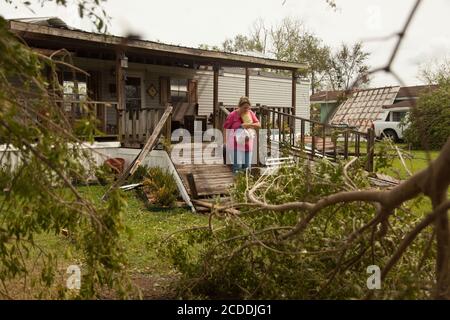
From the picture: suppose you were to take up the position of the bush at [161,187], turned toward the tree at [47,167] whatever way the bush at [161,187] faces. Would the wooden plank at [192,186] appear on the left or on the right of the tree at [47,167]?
left

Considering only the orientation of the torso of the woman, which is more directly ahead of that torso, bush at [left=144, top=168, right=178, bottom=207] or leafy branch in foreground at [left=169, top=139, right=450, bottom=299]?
the leafy branch in foreground

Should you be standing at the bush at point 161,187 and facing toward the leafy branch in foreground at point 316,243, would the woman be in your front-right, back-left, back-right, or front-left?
back-left

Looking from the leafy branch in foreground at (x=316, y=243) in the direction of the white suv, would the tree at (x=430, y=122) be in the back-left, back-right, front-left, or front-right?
front-right

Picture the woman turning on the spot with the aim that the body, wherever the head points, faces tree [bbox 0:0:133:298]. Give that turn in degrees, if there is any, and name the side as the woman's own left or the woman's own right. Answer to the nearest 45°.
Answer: approximately 45° to the woman's own right

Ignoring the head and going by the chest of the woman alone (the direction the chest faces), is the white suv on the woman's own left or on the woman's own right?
on the woman's own left

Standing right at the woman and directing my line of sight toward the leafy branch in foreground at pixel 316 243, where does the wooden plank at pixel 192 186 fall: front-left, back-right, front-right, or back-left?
front-right

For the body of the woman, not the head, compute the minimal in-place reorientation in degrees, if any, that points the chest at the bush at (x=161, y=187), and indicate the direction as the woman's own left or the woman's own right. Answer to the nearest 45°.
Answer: approximately 45° to the woman's own right

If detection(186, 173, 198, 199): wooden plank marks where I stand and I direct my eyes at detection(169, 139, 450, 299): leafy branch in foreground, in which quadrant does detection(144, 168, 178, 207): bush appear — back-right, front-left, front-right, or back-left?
back-right

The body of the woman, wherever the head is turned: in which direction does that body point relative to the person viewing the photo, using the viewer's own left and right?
facing the viewer and to the right of the viewer

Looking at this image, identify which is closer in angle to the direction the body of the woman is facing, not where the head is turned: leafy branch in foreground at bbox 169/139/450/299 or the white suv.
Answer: the leafy branch in foreground
